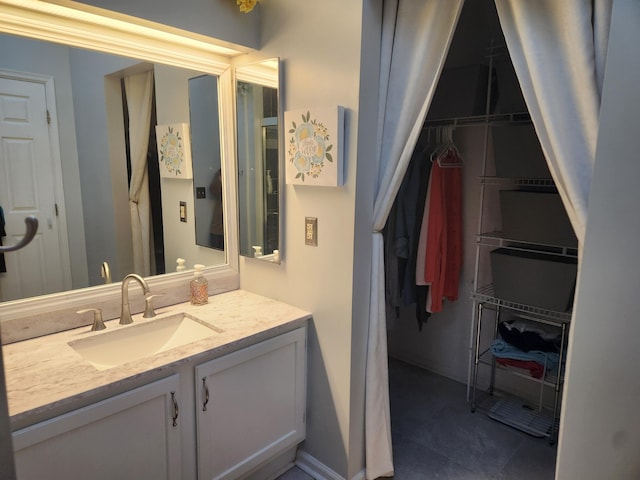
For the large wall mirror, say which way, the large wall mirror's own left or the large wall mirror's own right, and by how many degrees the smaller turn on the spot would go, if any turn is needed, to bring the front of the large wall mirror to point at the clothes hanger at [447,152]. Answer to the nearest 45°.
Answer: approximately 45° to the large wall mirror's own left

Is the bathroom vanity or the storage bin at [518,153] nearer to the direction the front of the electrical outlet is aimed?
the bathroom vanity

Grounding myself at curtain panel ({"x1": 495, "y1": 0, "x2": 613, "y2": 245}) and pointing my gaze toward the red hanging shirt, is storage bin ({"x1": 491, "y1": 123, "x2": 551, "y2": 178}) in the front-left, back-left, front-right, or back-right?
front-right

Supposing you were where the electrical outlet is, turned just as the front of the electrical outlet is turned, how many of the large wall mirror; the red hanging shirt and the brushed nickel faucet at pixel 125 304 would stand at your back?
1

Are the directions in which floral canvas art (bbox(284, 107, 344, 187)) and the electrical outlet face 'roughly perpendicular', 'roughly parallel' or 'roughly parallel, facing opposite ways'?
roughly parallel

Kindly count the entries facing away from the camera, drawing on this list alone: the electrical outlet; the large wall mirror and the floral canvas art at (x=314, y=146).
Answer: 0

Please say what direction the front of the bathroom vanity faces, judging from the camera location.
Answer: facing the viewer and to the right of the viewer

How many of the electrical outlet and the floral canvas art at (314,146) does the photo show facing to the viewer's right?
0

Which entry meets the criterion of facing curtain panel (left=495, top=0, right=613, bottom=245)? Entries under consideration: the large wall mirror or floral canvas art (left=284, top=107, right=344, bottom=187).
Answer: the large wall mirror

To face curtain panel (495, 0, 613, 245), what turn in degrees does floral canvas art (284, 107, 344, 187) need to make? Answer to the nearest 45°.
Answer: approximately 90° to its left

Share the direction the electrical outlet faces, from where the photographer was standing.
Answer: facing the viewer and to the left of the viewer

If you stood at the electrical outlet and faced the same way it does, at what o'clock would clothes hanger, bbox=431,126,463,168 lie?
The clothes hanger is roughly at 6 o'clock from the electrical outlet.

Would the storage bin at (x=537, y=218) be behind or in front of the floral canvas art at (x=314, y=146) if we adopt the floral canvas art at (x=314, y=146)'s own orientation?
behind

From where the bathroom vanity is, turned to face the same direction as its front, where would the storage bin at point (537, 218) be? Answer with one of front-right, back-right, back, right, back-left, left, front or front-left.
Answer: front-left
